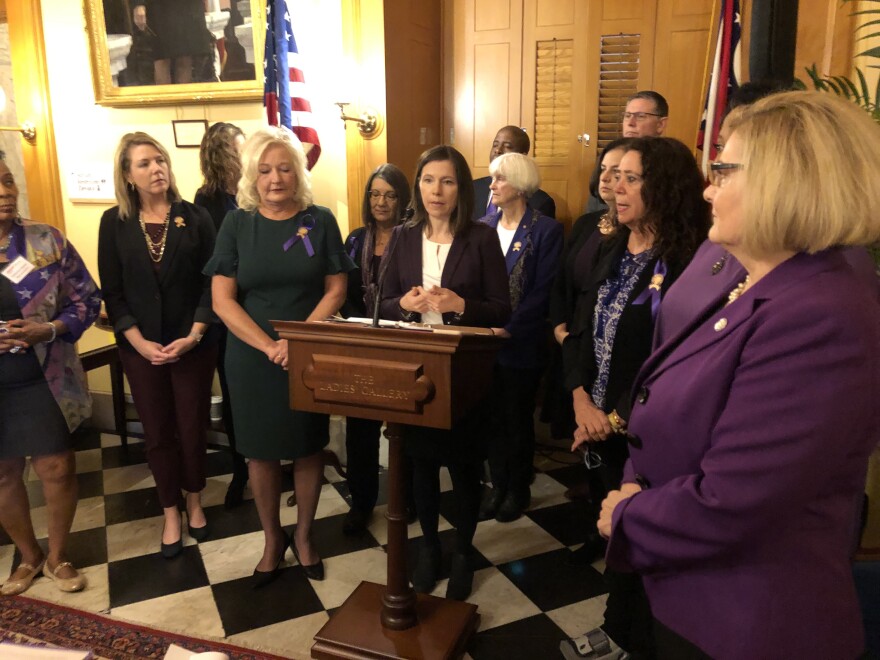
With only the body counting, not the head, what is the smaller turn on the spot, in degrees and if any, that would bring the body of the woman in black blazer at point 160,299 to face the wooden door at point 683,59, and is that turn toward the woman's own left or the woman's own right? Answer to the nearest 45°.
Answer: approximately 90° to the woman's own left

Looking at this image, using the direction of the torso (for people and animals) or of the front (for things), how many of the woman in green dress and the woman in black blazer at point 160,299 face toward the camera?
2

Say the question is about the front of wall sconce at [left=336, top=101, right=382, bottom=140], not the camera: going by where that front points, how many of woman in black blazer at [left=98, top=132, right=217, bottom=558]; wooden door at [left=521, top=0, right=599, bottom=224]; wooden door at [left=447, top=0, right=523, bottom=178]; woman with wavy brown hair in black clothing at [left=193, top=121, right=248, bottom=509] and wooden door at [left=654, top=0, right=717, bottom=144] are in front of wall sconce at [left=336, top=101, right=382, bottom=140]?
2

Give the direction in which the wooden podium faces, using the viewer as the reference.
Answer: facing the viewer and to the left of the viewer

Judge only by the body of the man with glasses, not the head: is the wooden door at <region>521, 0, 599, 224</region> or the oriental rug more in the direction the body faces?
the oriental rug

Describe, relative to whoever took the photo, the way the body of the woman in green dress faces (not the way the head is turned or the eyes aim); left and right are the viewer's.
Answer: facing the viewer

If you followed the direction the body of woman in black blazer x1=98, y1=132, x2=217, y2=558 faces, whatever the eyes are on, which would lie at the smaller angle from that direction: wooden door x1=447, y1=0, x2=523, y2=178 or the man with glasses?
the man with glasses

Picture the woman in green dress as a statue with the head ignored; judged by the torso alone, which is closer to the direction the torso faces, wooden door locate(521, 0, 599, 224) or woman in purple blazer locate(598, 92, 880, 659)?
the woman in purple blazer

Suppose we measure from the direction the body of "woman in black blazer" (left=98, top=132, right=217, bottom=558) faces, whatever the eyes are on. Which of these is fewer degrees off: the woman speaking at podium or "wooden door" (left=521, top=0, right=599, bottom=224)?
the woman speaking at podium

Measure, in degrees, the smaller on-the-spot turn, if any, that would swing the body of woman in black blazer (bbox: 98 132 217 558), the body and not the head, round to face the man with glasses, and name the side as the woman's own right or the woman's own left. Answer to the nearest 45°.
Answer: approximately 90° to the woman's own left

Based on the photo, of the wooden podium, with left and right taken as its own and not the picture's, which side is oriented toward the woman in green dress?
right

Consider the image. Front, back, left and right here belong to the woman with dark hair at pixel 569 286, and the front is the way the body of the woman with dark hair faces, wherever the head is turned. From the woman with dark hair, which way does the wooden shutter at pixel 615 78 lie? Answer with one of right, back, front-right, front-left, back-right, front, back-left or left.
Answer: back-right

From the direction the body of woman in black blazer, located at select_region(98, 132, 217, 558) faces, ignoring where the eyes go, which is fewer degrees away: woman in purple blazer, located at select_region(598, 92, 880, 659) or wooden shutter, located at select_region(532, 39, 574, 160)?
the woman in purple blazer

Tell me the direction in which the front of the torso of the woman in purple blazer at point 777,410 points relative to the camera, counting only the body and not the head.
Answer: to the viewer's left

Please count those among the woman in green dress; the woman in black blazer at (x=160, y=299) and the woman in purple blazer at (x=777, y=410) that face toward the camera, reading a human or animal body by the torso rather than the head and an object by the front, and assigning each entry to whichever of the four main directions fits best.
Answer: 2

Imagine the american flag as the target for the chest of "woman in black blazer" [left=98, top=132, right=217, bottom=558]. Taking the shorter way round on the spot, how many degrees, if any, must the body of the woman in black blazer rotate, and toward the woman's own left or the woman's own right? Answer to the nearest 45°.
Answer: approximately 135° to the woman's own left
